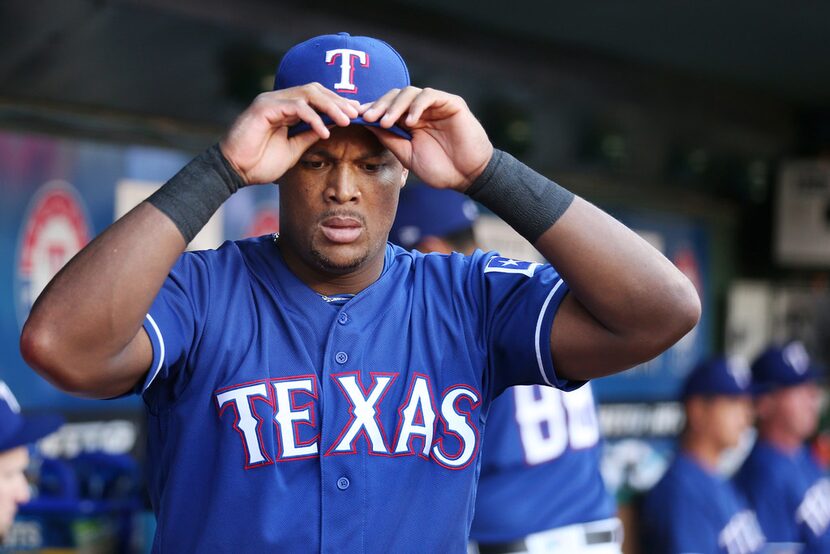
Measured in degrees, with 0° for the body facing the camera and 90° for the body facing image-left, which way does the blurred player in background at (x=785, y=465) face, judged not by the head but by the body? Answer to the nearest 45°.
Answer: approximately 315°

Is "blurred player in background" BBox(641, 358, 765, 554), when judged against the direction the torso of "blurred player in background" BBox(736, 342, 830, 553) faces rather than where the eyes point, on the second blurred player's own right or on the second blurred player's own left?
on the second blurred player's own right

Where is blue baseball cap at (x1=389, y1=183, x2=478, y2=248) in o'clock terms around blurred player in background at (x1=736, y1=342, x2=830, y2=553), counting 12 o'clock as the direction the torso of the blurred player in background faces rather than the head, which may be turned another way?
The blue baseball cap is roughly at 2 o'clock from the blurred player in background.

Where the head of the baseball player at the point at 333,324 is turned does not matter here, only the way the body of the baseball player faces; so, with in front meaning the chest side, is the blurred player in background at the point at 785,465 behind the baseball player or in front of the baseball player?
behind

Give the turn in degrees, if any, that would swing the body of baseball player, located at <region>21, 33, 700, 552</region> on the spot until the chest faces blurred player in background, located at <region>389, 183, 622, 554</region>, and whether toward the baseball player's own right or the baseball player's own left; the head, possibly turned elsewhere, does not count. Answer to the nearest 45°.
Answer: approximately 135° to the baseball player's own left

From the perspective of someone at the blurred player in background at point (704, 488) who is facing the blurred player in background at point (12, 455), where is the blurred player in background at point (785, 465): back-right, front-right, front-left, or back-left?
back-right

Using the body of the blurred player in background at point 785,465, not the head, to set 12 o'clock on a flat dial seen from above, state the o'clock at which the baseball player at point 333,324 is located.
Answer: The baseball player is roughly at 2 o'clock from the blurred player in background.
